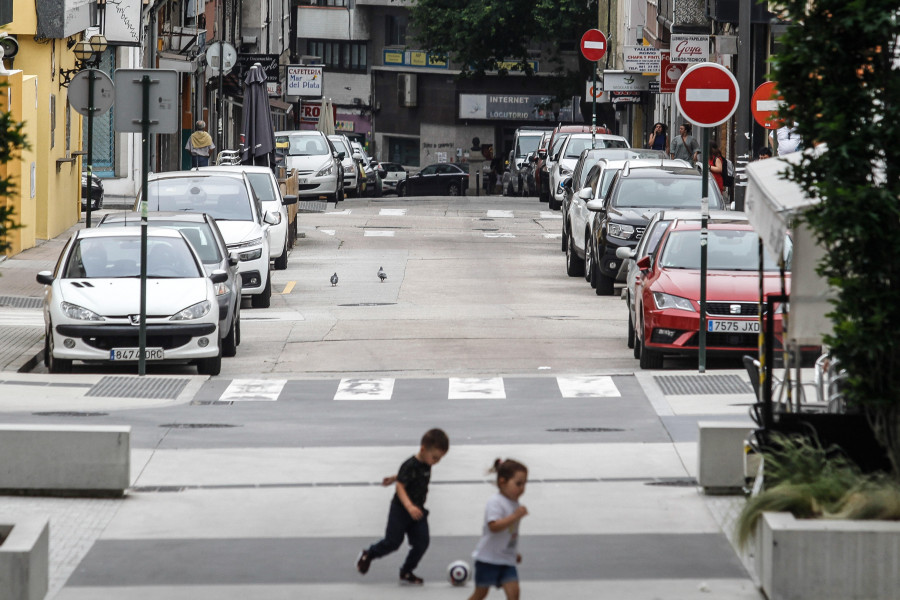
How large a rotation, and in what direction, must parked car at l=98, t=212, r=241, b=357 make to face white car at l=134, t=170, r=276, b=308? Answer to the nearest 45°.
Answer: approximately 180°

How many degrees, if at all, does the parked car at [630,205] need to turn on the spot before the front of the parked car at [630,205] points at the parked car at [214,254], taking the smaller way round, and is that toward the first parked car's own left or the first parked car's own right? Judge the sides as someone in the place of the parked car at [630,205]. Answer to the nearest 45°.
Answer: approximately 45° to the first parked car's own right

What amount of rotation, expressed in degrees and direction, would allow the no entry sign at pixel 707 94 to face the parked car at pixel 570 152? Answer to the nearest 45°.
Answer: approximately 180°

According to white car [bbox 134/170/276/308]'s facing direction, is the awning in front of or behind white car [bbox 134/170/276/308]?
in front

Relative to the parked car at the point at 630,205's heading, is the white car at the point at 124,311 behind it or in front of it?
in front

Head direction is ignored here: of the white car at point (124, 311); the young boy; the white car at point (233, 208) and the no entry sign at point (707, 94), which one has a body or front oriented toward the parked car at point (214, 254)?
the white car at point (233, 208)

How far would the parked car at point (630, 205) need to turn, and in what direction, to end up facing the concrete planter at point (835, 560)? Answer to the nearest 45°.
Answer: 0° — it already faces it
